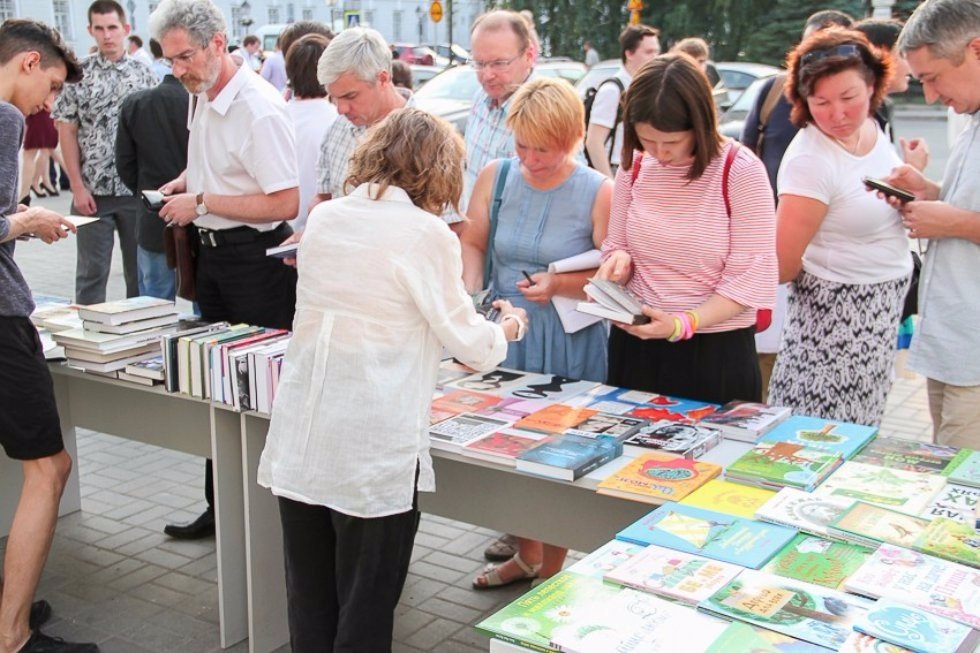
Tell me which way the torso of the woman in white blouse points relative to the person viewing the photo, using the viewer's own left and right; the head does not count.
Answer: facing away from the viewer and to the right of the viewer

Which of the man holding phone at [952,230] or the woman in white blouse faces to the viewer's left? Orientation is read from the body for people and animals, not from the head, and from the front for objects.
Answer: the man holding phone

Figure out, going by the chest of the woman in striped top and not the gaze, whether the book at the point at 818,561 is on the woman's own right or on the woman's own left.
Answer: on the woman's own left

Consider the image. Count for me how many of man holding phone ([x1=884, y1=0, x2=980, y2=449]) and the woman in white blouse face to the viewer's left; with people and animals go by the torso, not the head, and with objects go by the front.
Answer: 1

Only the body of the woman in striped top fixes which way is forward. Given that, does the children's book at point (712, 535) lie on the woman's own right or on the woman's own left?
on the woman's own left

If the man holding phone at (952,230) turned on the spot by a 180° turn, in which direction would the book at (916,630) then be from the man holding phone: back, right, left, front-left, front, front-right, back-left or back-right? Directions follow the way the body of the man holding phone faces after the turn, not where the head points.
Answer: right

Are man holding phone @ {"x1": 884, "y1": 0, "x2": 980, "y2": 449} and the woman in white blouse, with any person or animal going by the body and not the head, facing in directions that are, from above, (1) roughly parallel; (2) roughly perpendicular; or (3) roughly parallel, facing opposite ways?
roughly perpendicular

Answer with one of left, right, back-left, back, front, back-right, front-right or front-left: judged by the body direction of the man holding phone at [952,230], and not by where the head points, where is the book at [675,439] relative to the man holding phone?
front-left

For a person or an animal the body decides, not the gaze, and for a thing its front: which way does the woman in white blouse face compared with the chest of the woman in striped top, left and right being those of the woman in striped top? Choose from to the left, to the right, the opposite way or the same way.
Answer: the opposite way

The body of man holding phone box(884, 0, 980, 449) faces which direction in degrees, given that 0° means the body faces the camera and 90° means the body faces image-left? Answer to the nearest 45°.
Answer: approximately 90°
